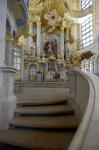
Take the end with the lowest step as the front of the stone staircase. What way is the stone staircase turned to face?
toward the camera

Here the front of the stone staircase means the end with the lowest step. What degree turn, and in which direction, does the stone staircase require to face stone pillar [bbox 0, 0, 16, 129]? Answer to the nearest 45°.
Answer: approximately 135° to its right
